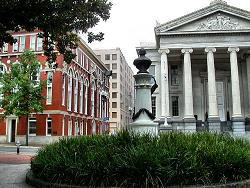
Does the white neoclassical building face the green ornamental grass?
yes

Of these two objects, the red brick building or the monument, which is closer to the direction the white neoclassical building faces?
the monument

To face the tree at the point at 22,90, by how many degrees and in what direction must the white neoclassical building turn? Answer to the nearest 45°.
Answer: approximately 45° to its right

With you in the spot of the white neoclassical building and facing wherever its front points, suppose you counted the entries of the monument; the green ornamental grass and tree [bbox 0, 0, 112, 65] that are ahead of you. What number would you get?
3

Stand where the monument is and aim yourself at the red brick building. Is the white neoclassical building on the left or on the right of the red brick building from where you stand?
right

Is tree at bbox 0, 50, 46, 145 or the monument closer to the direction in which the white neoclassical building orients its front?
the monument

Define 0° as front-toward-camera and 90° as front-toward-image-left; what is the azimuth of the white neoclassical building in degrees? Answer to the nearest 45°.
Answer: approximately 0°

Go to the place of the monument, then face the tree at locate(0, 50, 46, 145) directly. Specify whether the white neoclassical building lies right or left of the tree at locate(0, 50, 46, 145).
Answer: right

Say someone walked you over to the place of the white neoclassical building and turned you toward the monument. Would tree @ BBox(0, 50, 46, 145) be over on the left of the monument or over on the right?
right

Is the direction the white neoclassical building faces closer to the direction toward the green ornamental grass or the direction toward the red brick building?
the green ornamental grass

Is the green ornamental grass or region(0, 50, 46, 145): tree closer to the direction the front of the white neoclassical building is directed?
the green ornamental grass

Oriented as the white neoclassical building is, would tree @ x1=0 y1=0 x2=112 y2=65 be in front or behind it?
in front

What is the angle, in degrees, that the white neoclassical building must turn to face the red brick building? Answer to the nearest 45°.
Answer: approximately 90° to its right

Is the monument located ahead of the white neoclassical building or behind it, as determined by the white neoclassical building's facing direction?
ahead
